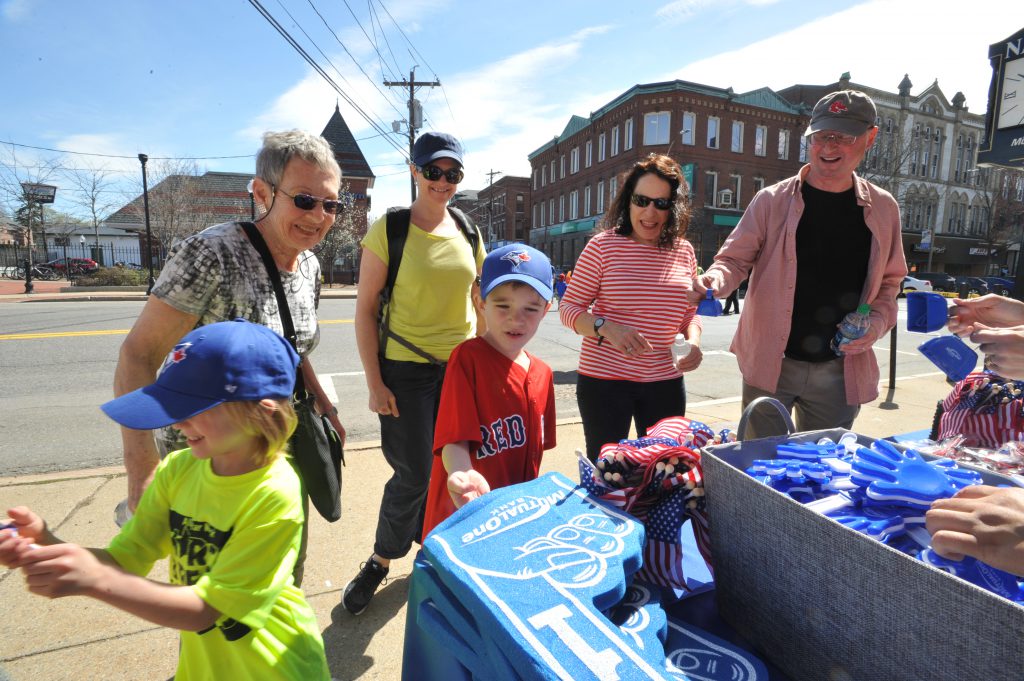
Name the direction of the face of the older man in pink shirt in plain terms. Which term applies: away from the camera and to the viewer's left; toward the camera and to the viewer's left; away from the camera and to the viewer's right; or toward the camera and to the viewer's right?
toward the camera and to the viewer's left

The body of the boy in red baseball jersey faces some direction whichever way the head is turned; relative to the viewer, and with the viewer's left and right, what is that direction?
facing the viewer and to the right of the viewer

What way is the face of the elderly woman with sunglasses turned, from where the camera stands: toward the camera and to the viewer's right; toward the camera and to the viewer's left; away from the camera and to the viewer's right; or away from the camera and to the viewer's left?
toward the camera and to the viewer's right

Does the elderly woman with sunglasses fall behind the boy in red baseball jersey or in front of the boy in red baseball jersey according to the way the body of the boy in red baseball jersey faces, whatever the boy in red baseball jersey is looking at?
behind

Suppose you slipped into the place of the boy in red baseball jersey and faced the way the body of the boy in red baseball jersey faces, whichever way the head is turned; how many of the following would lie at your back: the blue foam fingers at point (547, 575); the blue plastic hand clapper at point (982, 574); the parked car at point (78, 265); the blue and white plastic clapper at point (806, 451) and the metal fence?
2

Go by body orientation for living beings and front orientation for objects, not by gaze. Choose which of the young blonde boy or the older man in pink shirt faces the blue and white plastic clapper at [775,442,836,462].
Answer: the older man in pink shirt

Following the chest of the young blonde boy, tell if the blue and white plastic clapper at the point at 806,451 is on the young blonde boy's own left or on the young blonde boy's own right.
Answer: on the young blonde boy's own left

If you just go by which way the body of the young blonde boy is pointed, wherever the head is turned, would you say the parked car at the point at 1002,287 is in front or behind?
behind

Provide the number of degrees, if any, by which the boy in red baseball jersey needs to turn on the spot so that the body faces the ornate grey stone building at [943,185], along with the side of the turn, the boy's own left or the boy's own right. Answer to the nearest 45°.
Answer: approximately 90° to the boy's own left

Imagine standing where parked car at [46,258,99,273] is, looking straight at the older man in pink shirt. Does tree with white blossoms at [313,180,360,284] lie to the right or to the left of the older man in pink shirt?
left
